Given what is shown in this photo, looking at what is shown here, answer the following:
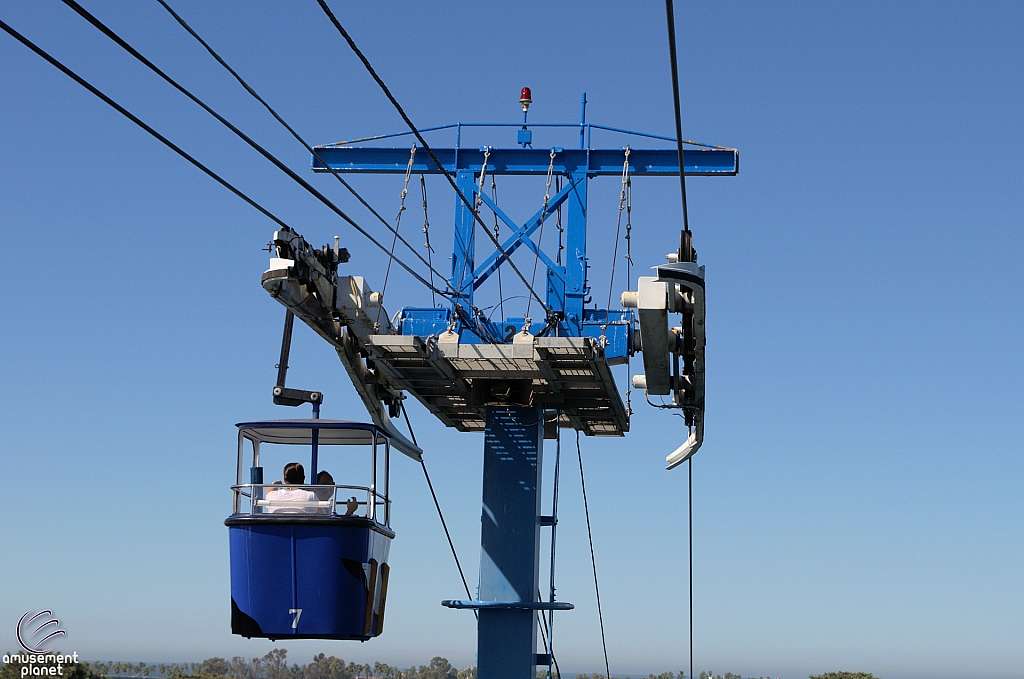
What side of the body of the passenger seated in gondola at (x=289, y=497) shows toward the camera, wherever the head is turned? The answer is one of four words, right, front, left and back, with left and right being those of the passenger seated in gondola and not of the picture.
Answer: back

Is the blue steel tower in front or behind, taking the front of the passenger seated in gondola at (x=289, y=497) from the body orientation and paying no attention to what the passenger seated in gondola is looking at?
in front
